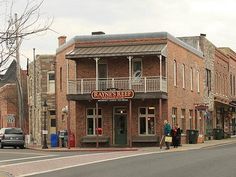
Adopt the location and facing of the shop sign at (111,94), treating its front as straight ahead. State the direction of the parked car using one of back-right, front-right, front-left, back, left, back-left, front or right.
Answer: back-right

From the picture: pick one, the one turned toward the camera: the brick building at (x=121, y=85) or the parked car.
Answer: the brick building

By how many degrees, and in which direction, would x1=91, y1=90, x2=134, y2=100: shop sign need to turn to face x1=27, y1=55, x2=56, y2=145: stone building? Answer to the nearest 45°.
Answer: approximately 135° to its right

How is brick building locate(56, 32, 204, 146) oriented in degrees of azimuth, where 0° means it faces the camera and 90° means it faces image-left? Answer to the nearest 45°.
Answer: approximately 0°

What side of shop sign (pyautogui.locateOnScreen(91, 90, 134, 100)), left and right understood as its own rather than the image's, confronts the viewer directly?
front

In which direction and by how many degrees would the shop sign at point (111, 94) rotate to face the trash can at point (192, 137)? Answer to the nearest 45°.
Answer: approximately 135° to its left
